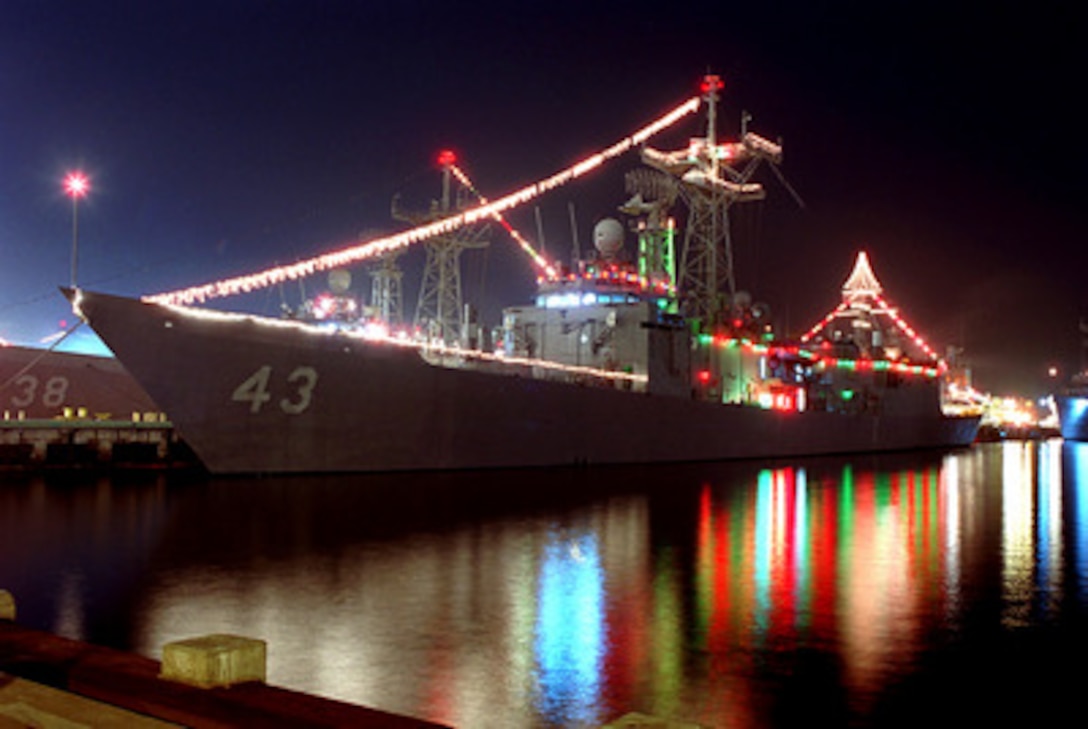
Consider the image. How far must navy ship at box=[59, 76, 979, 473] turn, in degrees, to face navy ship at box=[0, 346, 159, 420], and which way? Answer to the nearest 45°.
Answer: approximately 45° to its right

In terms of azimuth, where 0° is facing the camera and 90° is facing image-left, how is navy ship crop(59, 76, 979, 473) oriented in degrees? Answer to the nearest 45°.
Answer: approximately 45°

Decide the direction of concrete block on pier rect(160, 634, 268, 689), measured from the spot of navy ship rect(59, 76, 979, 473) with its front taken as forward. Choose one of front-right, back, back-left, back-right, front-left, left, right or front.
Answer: front-left

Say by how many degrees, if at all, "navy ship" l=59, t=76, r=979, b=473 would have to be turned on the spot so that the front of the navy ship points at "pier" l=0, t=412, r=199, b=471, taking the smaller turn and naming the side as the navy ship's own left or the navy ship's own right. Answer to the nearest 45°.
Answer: approximately 45° to the navy ship's own right

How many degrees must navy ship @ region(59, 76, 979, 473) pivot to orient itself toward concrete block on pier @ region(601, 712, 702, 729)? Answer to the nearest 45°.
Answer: approximately 45° to its left
